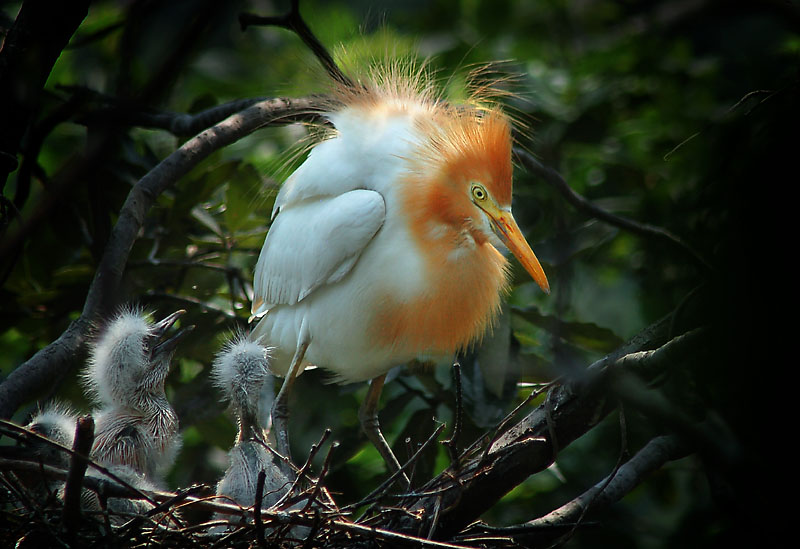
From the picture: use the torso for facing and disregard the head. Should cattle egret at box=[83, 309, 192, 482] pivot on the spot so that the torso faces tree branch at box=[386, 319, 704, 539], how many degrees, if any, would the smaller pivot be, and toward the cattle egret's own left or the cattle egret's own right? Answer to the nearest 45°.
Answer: approximately 45° to the cattle egret's own right

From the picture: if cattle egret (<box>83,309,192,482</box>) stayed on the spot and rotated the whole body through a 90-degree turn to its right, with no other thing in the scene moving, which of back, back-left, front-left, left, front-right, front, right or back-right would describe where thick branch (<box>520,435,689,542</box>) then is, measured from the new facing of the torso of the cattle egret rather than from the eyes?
front-left

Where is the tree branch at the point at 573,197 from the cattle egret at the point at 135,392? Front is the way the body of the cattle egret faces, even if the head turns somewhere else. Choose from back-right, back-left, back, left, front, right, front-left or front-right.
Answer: front

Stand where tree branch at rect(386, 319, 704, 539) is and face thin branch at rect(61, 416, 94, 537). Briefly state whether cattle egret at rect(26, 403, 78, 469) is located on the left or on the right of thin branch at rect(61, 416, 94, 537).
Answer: right

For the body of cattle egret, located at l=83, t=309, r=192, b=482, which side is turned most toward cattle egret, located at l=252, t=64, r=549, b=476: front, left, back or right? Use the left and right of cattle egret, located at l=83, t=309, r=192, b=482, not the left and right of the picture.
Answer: front

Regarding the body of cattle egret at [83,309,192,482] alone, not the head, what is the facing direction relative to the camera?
to the viewer's right
